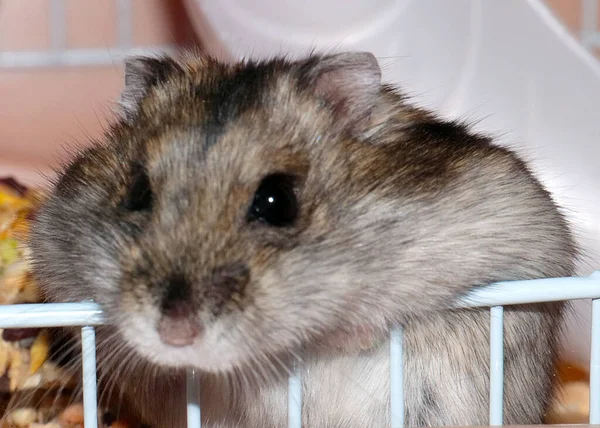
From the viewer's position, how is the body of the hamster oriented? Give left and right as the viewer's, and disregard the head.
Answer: facing the viewer and to the left of the viewer

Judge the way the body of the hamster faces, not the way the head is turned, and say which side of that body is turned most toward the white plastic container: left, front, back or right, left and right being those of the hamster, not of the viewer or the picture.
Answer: back
